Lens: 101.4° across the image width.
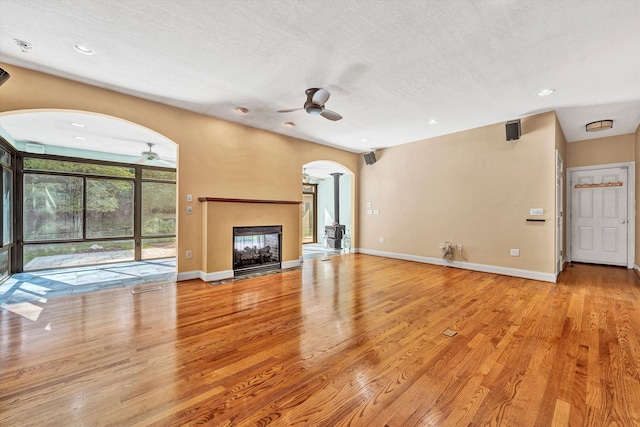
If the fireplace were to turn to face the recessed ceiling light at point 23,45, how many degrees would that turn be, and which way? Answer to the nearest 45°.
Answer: approximately 90° to its right

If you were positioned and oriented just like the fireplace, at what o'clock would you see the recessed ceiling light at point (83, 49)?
The recessed ceiling light is roughly at 3 o'clock from the fireplace.

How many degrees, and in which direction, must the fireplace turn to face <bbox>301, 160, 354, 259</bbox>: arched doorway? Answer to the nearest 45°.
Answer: approximately 90° to its left

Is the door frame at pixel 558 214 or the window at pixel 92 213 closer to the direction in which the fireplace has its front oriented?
the door frame

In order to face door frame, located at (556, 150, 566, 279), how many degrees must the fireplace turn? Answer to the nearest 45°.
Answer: approximately 45° to its left

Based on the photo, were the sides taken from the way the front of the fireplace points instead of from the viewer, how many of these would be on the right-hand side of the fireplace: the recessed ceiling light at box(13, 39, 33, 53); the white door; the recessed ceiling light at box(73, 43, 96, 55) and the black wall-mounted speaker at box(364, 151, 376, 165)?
2

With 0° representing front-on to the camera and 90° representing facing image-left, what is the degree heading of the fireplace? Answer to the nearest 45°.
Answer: approximately 315°

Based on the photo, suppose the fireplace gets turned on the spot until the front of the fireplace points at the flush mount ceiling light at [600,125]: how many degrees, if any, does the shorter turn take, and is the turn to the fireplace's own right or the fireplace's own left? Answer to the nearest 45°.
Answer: approximately 45° to the fireplace's own left

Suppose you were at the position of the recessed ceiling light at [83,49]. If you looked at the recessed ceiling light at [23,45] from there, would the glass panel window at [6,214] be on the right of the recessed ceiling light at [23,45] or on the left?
right
